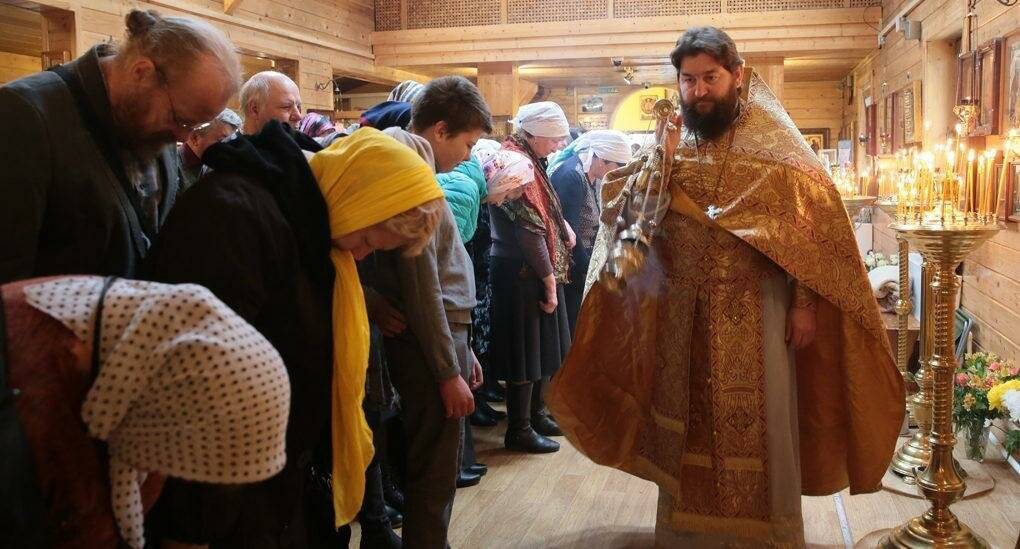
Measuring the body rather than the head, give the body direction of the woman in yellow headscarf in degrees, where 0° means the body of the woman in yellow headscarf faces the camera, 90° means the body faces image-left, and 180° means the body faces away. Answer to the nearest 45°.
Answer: approximately 270°

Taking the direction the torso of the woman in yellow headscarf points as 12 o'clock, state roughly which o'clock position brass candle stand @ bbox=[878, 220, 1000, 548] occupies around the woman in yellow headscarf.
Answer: The brass candle stand is roughly at 11 o'clock from the woman in yellow headscarf.

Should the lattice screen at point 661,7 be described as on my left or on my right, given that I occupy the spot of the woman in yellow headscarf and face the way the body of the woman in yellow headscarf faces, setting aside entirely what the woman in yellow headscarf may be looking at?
on my left

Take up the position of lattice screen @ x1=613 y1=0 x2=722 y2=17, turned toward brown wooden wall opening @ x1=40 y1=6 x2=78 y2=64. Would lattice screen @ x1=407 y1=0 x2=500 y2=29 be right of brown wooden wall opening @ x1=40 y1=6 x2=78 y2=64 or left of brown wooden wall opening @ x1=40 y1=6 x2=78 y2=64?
right

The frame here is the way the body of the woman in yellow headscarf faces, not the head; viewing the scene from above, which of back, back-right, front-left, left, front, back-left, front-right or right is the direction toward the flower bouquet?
front-left

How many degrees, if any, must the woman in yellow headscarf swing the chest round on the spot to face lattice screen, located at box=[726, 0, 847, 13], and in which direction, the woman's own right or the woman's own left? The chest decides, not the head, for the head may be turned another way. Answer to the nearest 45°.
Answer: approximately 45° to the woman's own left

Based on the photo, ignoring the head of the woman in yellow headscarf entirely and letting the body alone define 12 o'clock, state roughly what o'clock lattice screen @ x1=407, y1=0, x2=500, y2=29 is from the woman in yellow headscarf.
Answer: The lattice screen is roughly at 9 o'clock from the woman in yellow headscarf.

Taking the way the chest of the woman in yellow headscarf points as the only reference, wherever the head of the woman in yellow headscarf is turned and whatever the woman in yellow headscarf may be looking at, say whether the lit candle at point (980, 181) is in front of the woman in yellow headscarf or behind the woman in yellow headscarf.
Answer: in front
